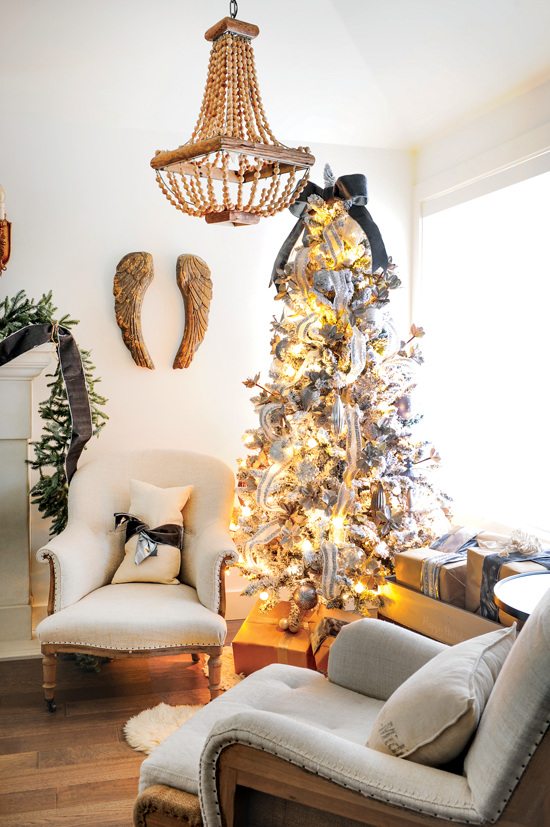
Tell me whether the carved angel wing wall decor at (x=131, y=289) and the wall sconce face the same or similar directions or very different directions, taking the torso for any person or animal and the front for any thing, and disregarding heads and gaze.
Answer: same or similar directions

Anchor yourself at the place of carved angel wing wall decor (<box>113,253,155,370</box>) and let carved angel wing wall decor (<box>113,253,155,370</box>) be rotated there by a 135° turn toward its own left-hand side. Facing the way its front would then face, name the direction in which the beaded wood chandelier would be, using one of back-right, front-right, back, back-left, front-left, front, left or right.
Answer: back-right

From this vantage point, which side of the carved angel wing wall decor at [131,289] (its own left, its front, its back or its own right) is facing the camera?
front

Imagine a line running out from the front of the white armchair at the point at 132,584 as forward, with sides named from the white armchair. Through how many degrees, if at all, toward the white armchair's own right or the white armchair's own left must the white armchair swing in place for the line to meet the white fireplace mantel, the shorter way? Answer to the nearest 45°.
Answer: approximately 135° to the white armchair's own right

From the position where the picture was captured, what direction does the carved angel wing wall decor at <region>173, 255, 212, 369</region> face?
facing the viewer

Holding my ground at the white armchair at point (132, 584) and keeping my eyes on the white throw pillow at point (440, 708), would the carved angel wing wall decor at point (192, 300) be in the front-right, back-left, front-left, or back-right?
back-left

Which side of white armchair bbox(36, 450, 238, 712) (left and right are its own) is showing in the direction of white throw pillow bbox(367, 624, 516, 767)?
front

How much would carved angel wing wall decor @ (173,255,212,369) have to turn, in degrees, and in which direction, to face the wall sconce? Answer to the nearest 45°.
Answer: approximately 90° to its right

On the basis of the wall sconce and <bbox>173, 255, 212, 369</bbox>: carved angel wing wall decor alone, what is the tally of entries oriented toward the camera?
2

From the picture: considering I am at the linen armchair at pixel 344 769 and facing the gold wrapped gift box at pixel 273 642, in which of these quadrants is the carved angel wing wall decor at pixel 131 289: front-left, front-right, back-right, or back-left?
front-left

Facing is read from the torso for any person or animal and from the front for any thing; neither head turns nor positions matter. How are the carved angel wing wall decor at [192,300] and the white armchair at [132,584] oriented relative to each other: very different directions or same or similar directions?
same or similar directions

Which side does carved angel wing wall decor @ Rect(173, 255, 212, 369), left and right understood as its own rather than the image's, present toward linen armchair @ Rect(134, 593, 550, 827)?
front
